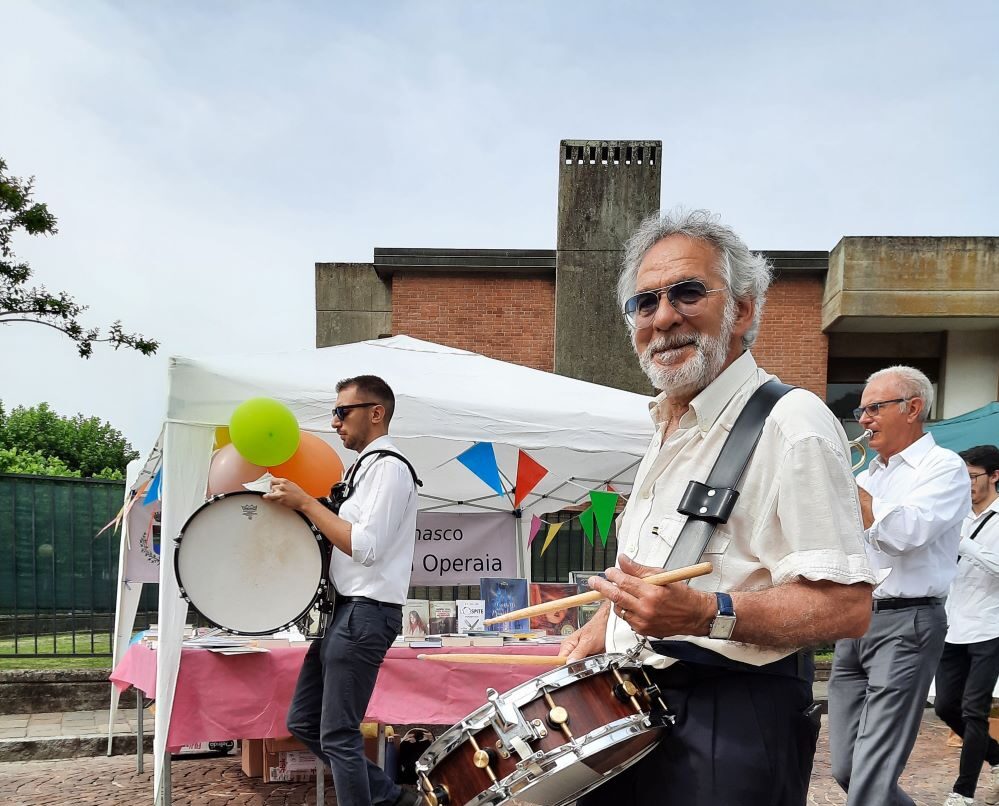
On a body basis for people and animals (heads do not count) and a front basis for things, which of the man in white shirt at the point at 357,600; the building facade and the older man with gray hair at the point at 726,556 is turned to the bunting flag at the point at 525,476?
the building facade

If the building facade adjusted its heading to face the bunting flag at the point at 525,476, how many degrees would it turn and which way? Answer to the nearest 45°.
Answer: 0° — it already faces it

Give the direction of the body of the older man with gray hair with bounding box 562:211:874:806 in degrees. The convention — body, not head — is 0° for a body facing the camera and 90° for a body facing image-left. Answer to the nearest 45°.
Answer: approximately 45°

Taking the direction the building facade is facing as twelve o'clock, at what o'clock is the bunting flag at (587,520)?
The bunting flag is roughly at 12 o'clock from the building facade.

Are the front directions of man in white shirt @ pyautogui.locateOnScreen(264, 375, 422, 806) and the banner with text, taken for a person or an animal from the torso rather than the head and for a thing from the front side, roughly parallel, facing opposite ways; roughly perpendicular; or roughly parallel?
roughly perpendicular

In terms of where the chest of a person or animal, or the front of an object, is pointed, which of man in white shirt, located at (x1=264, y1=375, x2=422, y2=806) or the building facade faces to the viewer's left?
the man in white shirt

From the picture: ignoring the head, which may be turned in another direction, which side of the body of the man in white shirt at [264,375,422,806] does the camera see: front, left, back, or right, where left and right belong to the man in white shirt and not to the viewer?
left

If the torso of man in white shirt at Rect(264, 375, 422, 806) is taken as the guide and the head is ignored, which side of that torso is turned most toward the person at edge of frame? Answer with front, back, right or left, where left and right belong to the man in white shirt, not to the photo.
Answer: back

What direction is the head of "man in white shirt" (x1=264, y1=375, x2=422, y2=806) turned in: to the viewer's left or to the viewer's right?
to the viewer's left

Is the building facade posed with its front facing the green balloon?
yes

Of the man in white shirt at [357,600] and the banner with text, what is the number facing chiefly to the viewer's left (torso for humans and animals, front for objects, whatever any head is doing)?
1

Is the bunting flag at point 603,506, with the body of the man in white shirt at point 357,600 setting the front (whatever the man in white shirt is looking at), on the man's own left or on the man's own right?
on the man's own right

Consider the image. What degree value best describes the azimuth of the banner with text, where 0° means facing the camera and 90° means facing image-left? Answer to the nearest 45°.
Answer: approximately 0°
